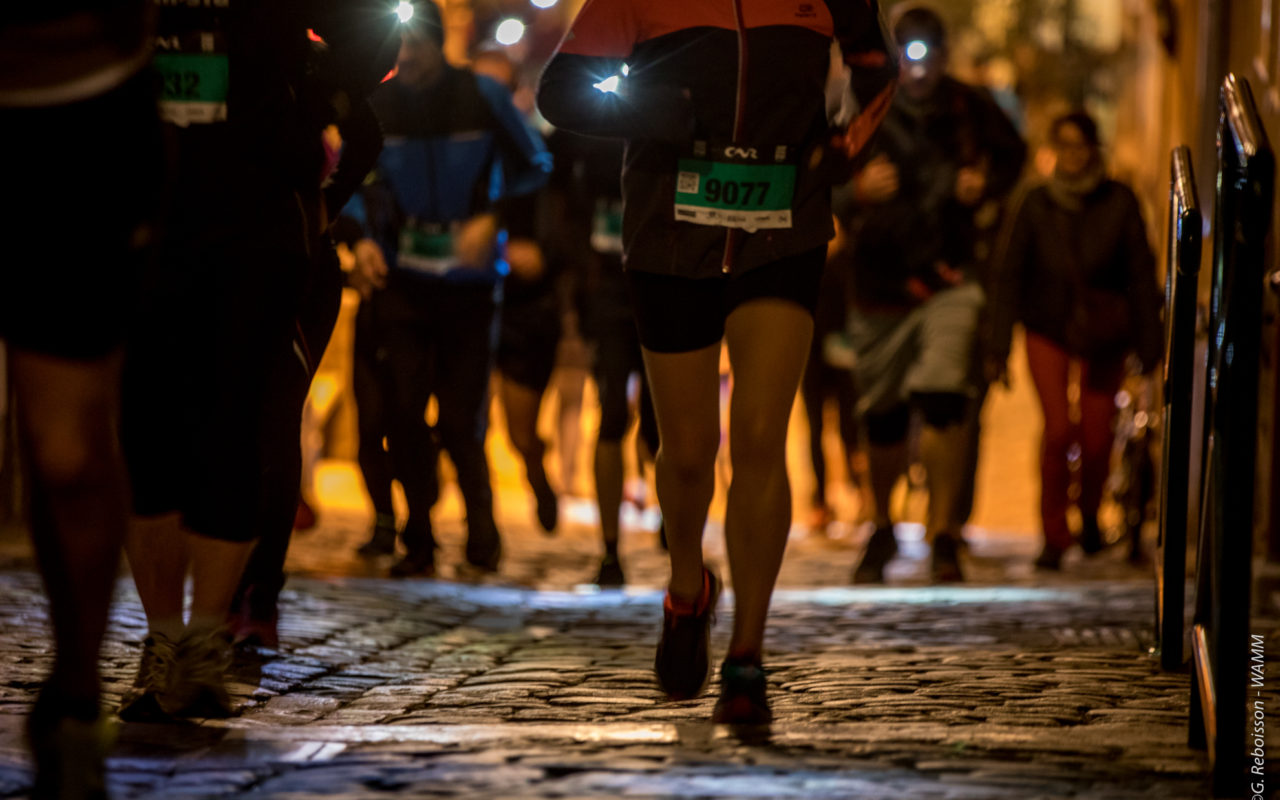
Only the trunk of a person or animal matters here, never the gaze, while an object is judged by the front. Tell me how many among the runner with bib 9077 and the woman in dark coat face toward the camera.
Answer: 2

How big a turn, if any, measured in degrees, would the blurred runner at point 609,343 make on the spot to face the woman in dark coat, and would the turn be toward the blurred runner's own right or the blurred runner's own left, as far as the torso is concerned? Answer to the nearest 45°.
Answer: approximately 90° to the blurred runner's own left

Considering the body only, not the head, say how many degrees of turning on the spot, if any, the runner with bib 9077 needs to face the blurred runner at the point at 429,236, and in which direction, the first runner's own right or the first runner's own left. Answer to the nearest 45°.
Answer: approximately 180°

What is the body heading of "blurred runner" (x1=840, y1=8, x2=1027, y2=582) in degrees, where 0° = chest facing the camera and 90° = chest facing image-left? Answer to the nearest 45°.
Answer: approximately 0°

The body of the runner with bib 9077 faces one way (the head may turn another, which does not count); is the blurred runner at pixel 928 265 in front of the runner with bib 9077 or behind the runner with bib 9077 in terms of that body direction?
behind

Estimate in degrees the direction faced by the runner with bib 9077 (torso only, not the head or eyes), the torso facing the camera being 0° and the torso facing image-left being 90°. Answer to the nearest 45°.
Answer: approximately 0°
